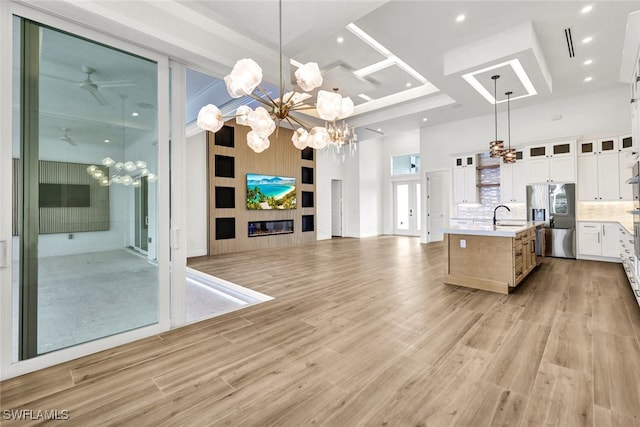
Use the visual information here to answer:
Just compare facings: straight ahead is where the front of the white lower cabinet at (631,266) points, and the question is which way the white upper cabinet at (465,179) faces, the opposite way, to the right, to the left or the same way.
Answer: to the left

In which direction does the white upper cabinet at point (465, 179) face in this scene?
toward the camera

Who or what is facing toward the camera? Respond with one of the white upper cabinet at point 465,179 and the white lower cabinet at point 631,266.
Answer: the white upper cabinet

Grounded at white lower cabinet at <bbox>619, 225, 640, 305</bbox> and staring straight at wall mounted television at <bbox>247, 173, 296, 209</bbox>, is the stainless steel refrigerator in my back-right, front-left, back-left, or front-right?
front-right

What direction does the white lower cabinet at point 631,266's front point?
to the viewer's left

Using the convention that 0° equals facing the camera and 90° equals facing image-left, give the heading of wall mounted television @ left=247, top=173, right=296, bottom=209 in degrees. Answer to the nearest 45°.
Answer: approximately 315°

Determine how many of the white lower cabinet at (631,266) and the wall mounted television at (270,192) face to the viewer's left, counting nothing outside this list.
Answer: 1

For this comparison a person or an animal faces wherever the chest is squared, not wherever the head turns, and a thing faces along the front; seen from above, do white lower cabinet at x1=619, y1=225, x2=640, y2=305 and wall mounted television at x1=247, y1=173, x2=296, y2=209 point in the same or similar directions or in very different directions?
very different directions

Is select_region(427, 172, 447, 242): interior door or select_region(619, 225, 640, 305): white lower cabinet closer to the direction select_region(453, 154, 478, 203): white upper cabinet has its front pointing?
the white lower cabinet

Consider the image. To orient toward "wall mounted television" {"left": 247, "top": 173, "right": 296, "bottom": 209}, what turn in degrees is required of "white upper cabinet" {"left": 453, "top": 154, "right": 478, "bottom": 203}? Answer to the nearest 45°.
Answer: approximately 90° to its right

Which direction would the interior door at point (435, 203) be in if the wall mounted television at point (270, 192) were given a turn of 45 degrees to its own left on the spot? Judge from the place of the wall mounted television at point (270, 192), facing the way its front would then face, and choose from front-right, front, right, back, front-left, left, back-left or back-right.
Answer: front

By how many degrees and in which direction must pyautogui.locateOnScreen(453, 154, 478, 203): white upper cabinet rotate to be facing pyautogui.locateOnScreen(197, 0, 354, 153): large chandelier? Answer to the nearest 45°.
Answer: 0° — it already faces it

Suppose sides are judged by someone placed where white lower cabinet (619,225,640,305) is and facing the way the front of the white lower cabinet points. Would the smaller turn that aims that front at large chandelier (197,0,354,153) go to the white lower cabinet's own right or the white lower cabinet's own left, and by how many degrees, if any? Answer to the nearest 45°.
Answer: approximately 45° to the white lower cabinet's own left
